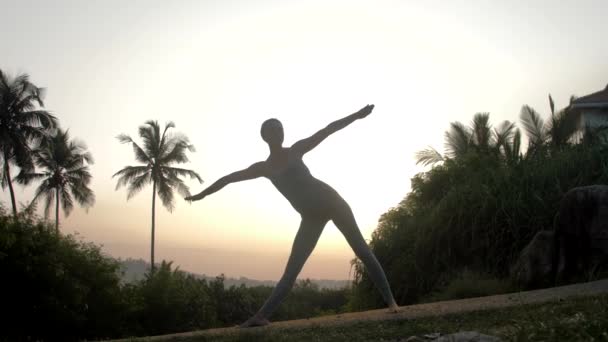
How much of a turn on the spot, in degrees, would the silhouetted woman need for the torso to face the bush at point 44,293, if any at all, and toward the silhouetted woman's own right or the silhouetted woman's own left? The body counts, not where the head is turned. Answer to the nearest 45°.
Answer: approximately 135° to the silhouetted woman's own right

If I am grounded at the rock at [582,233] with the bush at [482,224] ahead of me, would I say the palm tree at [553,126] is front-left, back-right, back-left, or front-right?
front-right

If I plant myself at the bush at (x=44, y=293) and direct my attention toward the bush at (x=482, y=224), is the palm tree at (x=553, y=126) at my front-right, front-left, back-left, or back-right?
front-left

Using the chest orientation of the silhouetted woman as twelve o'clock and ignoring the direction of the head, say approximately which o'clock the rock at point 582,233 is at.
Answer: The rock is roughly at 8 o'clock from the silhouetted woman.

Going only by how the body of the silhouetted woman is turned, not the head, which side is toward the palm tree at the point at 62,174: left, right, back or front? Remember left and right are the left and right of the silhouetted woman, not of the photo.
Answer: back

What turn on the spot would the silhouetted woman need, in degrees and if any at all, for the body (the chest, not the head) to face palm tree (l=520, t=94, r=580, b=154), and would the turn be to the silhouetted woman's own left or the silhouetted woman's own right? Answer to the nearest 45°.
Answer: approximately 135° to the silhouetted woman's own left

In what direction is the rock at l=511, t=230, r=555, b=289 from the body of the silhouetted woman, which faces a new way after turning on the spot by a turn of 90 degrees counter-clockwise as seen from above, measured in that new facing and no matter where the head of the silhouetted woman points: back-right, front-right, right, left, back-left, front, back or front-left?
front-left

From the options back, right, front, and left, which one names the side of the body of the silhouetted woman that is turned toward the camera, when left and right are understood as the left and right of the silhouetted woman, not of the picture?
front

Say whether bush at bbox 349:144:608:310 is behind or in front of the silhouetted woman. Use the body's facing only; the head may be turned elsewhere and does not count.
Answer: behind

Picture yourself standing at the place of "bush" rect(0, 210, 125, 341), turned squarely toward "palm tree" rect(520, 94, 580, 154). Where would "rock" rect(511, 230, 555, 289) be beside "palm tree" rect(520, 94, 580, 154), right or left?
right
